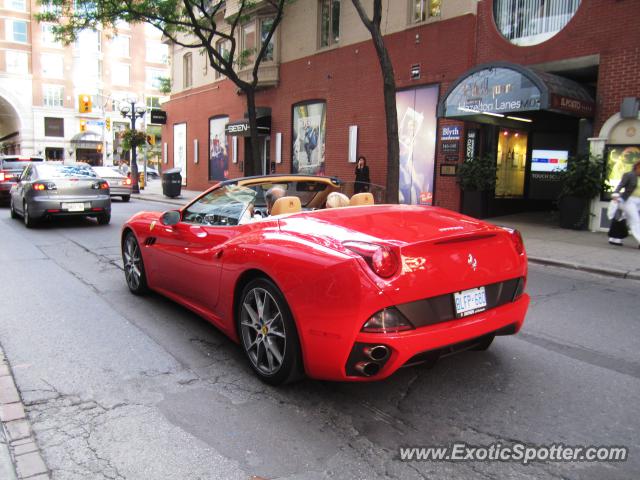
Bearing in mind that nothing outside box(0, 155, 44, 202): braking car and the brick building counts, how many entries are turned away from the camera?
1

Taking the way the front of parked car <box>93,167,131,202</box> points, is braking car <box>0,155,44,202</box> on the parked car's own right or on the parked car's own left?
on the parked car's own left

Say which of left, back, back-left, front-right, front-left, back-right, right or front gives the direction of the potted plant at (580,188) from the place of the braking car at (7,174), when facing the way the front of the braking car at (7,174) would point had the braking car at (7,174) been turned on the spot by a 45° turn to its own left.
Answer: back

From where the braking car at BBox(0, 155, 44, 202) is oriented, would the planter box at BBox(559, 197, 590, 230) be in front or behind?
behind

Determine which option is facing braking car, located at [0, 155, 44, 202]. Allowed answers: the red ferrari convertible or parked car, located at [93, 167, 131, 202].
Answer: the red ferrari convertible

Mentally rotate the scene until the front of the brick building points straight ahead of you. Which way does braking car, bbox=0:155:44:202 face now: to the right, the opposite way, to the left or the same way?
to the right

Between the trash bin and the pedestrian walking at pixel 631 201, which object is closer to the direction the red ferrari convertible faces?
the trash bin

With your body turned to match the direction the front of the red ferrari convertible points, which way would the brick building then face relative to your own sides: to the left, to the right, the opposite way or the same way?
to the left

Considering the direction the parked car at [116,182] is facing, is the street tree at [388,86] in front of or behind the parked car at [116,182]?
behind

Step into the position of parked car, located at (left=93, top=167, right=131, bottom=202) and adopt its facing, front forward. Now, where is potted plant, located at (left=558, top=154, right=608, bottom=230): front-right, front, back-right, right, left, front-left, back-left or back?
back-right

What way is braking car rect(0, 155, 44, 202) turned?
away from the camera

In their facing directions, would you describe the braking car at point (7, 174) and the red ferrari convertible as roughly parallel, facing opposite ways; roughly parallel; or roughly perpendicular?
roughly parallel

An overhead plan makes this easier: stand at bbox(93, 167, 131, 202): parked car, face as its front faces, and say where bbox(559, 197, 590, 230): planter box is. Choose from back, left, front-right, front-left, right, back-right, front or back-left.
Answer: back-right

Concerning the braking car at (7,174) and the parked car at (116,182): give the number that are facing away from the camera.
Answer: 2

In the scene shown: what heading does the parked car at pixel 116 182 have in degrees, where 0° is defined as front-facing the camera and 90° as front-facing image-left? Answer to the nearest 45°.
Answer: approximately 180°
